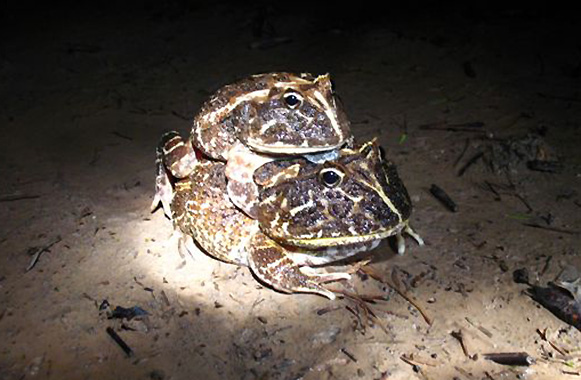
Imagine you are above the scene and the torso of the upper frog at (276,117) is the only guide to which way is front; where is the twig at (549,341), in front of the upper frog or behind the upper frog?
in front

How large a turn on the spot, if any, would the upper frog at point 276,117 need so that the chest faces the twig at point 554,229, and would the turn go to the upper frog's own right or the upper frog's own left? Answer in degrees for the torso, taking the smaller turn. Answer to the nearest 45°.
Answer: approximately 45° to the upper frog's own left

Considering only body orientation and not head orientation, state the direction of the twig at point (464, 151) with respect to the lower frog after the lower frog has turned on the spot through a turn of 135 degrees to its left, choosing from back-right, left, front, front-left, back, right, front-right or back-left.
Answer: front-right

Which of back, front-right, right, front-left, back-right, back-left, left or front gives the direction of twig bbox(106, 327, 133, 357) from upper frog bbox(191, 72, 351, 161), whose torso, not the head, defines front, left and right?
right

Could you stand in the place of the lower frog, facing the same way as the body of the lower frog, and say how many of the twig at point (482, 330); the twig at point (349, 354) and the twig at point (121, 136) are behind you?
1

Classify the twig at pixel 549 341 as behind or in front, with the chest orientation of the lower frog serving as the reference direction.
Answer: in front

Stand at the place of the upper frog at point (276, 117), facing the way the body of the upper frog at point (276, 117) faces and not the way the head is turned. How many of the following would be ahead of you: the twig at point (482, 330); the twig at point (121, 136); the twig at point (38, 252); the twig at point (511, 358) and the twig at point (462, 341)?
3

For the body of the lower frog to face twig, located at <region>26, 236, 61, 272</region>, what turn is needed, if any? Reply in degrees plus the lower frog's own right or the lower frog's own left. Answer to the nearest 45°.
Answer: approximately 135° to the lower frog's own right

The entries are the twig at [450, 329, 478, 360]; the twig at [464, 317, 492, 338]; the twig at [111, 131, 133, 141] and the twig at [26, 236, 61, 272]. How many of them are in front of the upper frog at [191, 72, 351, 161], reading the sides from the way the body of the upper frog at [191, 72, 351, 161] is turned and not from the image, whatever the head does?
2

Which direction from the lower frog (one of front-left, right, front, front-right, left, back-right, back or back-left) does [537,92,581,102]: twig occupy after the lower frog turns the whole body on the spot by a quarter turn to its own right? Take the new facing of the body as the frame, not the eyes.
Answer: back

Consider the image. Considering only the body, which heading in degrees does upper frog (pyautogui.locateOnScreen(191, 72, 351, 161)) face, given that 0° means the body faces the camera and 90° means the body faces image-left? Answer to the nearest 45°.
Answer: approximately 315°

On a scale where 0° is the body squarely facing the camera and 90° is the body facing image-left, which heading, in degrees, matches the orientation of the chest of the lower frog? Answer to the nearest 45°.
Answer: approximately 315°
